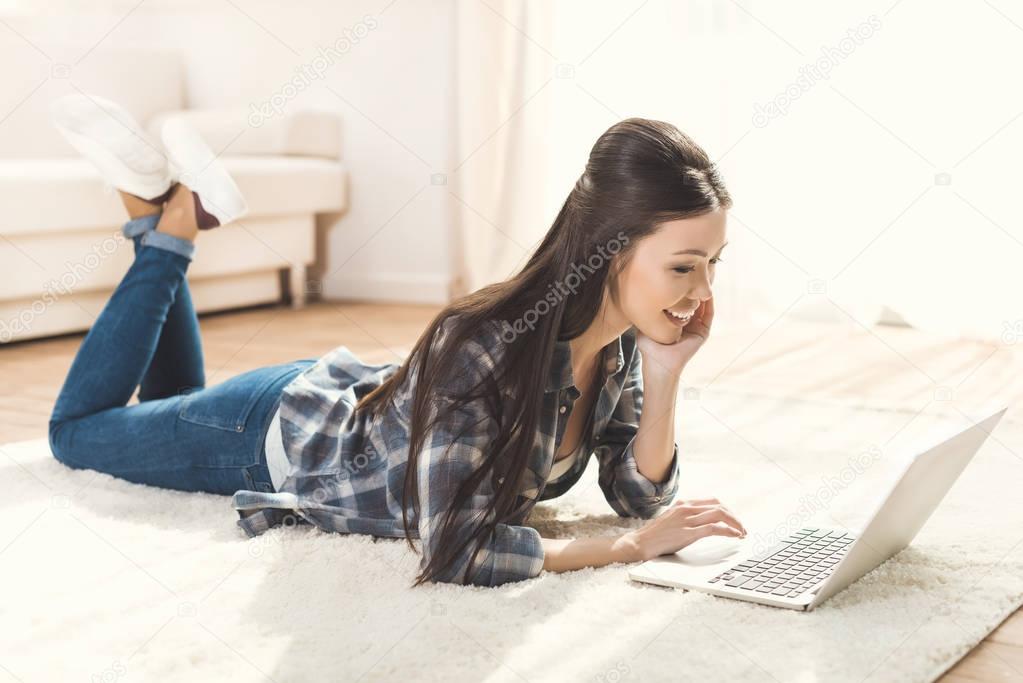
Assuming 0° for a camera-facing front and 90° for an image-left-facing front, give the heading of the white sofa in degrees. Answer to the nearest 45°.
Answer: approximately 315°
